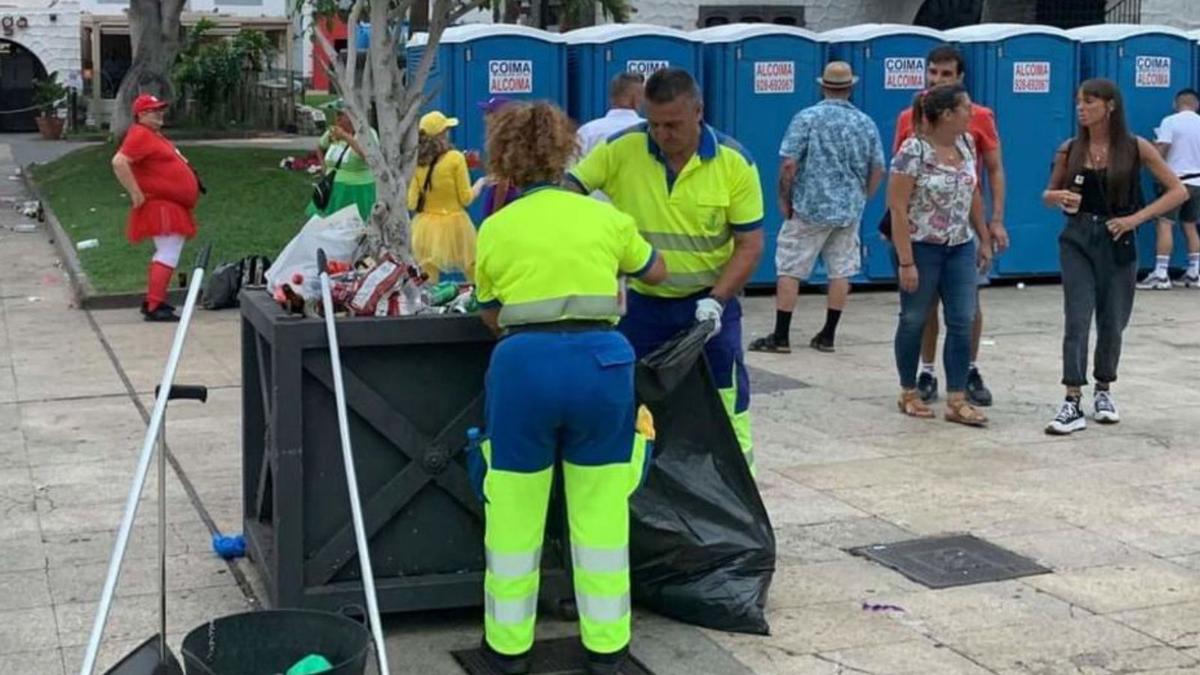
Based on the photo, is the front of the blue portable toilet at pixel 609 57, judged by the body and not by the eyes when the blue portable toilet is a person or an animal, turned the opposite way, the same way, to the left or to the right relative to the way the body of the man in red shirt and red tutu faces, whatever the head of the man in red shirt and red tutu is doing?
to the right

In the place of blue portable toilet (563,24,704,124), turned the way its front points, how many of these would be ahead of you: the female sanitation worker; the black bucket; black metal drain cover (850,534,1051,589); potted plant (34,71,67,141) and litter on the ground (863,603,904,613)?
4

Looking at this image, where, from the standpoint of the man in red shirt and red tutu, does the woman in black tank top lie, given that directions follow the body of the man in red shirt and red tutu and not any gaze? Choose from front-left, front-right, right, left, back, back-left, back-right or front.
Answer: front-right

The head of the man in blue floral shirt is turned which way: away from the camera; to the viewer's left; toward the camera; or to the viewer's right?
away from the camera

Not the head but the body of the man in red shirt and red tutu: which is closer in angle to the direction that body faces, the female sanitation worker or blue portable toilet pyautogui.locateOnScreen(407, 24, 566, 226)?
the blue portable toilet

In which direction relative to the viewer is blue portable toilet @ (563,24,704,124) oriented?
toward the camera

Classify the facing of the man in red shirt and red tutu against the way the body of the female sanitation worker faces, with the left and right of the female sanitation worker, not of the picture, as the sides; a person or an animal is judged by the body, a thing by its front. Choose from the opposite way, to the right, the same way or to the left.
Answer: to the right

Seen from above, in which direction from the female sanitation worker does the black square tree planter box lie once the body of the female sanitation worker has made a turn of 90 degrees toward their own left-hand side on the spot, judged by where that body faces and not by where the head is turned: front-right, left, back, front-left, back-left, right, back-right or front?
front-right

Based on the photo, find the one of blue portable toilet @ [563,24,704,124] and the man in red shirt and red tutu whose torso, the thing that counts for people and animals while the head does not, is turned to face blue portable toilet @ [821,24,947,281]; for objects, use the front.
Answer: the man in red shirt and red tutu

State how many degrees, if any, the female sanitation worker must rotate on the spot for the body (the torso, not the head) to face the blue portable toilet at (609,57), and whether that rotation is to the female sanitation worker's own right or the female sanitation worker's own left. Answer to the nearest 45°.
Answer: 0° — they already face it

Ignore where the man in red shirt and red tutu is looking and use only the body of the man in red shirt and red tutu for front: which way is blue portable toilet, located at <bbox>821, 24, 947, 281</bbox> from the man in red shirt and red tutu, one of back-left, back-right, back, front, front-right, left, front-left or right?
front

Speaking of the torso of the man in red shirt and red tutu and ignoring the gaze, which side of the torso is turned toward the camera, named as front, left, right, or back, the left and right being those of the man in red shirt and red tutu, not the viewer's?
right

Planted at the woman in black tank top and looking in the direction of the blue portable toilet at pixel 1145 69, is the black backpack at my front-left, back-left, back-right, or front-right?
front-left

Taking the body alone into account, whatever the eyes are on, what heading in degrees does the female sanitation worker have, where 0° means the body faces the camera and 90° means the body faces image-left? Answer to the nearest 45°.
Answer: approximately 180°

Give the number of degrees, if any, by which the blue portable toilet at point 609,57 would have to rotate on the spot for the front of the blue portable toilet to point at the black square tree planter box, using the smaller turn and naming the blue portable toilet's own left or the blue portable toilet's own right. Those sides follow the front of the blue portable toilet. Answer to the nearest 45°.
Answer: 0° — it already faces it

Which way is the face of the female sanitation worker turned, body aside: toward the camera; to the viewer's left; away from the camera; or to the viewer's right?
away from the camera

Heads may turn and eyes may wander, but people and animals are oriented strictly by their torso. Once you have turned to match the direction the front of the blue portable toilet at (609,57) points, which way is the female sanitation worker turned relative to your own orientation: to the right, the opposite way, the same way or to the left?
the opposite way

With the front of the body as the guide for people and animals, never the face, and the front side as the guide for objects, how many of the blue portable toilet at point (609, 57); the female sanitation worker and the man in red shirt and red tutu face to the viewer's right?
1

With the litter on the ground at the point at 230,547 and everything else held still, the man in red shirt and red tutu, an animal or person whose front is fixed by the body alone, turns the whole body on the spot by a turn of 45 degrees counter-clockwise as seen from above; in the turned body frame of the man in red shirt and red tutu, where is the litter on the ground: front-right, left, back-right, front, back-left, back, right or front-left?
back-right

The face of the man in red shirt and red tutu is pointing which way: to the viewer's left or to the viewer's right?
to the viewer's right
